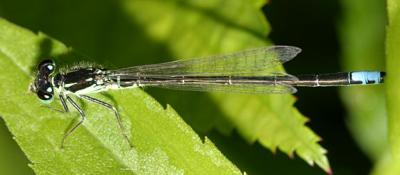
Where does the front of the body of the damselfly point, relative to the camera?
to the viewer's left
